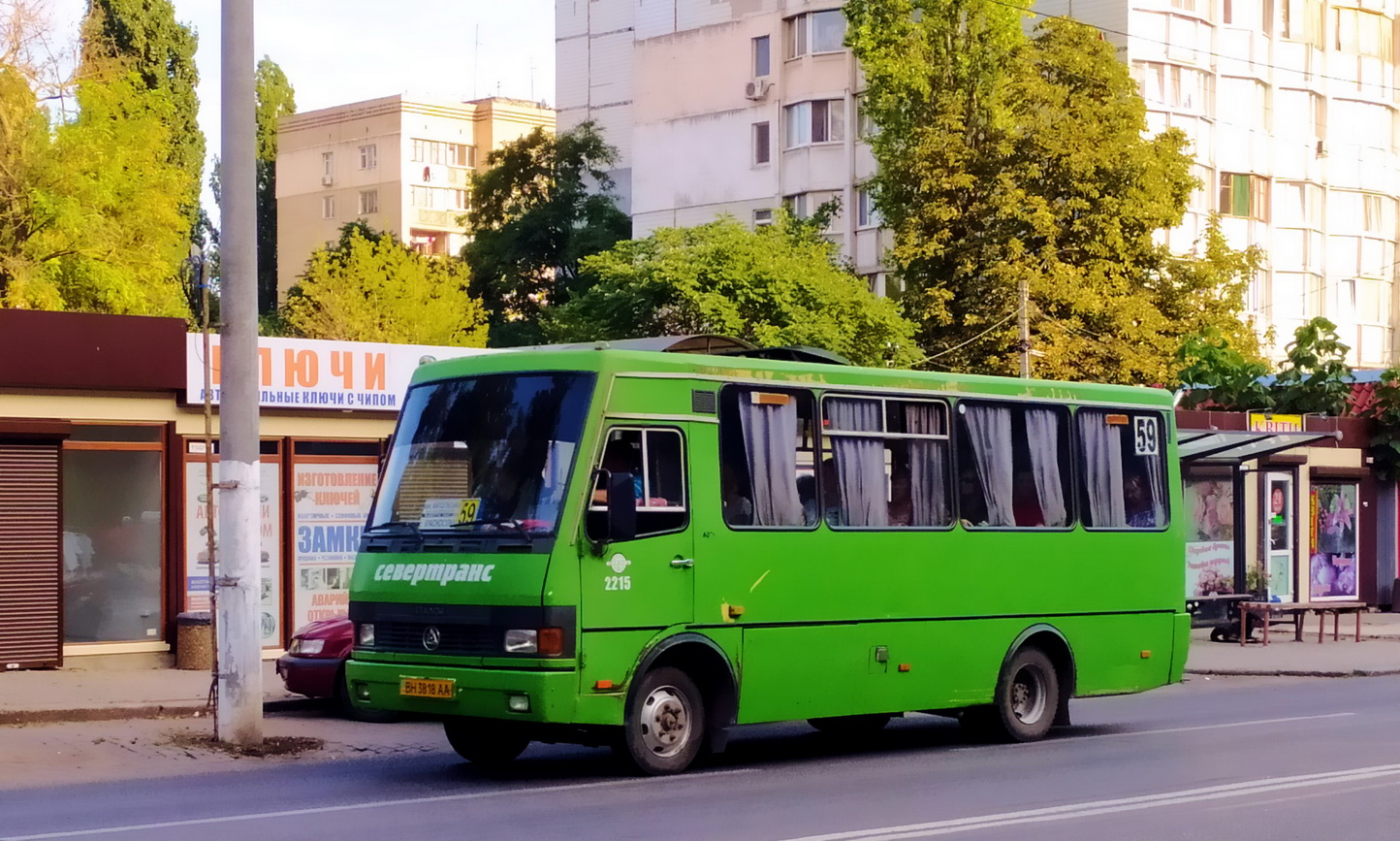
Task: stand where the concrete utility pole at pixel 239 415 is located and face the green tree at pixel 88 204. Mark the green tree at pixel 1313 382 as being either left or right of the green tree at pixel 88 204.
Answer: right

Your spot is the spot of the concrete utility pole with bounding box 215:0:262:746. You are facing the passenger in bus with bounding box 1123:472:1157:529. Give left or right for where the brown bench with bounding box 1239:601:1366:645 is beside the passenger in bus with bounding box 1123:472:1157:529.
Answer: left

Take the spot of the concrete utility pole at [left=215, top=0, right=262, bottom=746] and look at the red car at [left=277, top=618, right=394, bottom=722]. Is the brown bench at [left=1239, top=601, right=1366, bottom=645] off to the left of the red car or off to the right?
right

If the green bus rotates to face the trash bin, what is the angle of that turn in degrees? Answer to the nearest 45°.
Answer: approximately 90° to its right

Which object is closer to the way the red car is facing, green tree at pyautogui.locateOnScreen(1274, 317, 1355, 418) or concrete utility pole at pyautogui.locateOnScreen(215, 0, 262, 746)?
the concrete utility pole

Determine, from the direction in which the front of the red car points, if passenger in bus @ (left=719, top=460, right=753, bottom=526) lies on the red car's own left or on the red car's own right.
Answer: on the red car's own left

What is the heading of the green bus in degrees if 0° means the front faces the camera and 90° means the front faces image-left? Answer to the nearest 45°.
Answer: approximately 45°

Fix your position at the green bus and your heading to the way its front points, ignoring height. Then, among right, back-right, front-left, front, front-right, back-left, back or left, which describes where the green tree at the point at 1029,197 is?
back-right

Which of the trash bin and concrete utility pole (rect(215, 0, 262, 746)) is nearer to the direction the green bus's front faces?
the concrete utility pole

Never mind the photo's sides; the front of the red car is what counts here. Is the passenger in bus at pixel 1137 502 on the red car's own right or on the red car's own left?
on the red car's own left

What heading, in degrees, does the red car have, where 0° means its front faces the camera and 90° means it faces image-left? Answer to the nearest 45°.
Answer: approximately 45°

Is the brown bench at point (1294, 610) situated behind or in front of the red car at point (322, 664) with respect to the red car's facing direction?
behind

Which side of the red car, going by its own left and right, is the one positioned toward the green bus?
left
